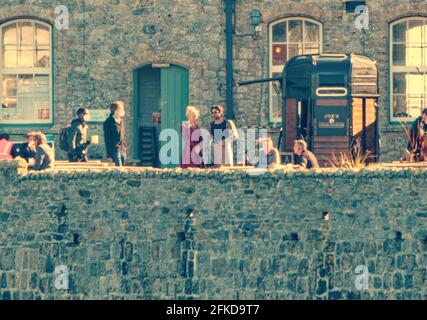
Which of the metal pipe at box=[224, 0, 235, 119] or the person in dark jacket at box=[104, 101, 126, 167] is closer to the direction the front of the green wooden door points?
the person in dark jacket

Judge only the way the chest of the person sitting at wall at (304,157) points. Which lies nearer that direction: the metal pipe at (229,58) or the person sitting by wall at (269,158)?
the person sitting by wall

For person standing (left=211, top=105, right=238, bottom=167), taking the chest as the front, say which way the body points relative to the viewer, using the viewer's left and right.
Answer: facing the viewer and to the left of the viewer
